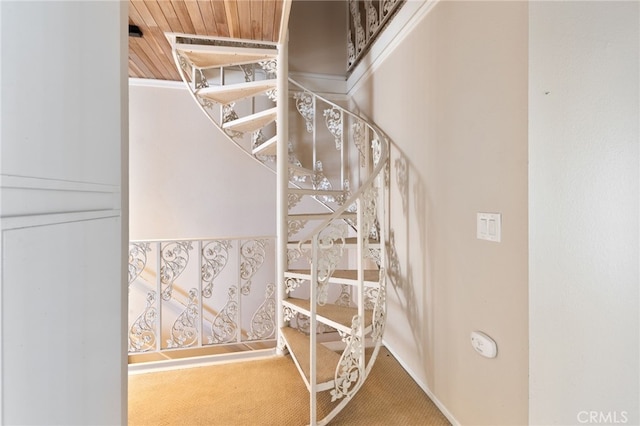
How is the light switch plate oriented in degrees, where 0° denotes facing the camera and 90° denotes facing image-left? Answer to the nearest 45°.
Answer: approximately 45°
